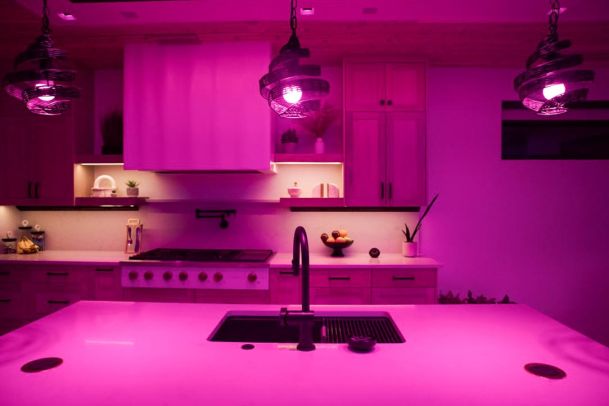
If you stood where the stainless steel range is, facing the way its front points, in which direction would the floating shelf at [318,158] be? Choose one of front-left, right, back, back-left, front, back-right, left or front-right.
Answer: left

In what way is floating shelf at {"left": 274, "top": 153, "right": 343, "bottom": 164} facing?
toward the camera

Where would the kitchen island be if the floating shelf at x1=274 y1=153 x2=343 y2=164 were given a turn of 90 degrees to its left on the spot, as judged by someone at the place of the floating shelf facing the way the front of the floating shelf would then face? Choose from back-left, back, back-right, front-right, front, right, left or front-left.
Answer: right

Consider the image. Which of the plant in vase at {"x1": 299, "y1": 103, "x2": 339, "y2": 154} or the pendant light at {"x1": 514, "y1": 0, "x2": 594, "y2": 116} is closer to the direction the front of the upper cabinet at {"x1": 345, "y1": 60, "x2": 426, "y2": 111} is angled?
the pendant light

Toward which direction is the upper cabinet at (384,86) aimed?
toward the camera

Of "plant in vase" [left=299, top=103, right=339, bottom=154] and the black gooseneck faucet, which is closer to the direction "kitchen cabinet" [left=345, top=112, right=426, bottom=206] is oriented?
the black gooseneck faucet

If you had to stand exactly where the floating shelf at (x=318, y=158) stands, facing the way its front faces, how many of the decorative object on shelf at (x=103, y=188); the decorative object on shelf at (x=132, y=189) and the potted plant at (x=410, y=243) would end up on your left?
1

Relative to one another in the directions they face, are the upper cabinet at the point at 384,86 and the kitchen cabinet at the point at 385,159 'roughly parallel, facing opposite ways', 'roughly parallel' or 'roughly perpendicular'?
roughly parallel

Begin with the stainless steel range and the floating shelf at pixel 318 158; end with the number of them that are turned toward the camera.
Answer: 2

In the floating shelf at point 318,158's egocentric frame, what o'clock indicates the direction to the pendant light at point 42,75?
The pendant light is roughly at 1 o'clock from the floating shelf.

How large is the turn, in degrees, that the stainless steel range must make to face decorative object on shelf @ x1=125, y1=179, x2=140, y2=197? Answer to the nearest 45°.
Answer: approximately 135° to its right

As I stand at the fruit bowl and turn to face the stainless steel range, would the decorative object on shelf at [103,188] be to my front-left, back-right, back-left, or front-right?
front-right

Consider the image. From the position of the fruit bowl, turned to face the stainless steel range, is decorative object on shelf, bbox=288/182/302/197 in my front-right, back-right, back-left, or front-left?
front-right
